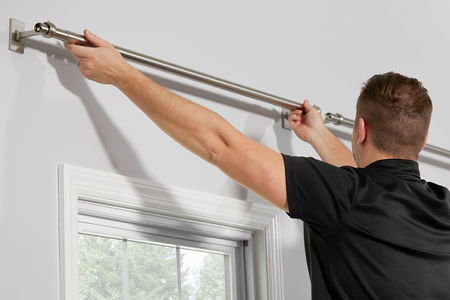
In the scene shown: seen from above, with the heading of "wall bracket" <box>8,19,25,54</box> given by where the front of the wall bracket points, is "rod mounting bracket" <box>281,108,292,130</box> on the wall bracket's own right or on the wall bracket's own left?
on the wall bracket's own left

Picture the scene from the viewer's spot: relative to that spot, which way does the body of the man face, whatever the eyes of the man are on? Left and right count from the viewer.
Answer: facing away from the viewer and to the left of the viewer

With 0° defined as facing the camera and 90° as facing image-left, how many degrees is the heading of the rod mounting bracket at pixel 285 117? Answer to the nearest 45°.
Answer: approximately 315°

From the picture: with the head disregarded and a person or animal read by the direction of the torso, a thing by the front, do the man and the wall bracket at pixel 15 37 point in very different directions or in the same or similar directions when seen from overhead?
very different directions

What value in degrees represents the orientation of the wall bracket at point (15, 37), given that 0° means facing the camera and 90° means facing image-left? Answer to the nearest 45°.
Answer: approximately 315°

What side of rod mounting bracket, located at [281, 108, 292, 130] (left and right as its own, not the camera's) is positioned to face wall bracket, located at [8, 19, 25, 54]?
right

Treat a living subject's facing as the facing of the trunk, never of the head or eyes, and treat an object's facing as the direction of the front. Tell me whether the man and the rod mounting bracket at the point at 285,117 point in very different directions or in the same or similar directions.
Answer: very different directions
